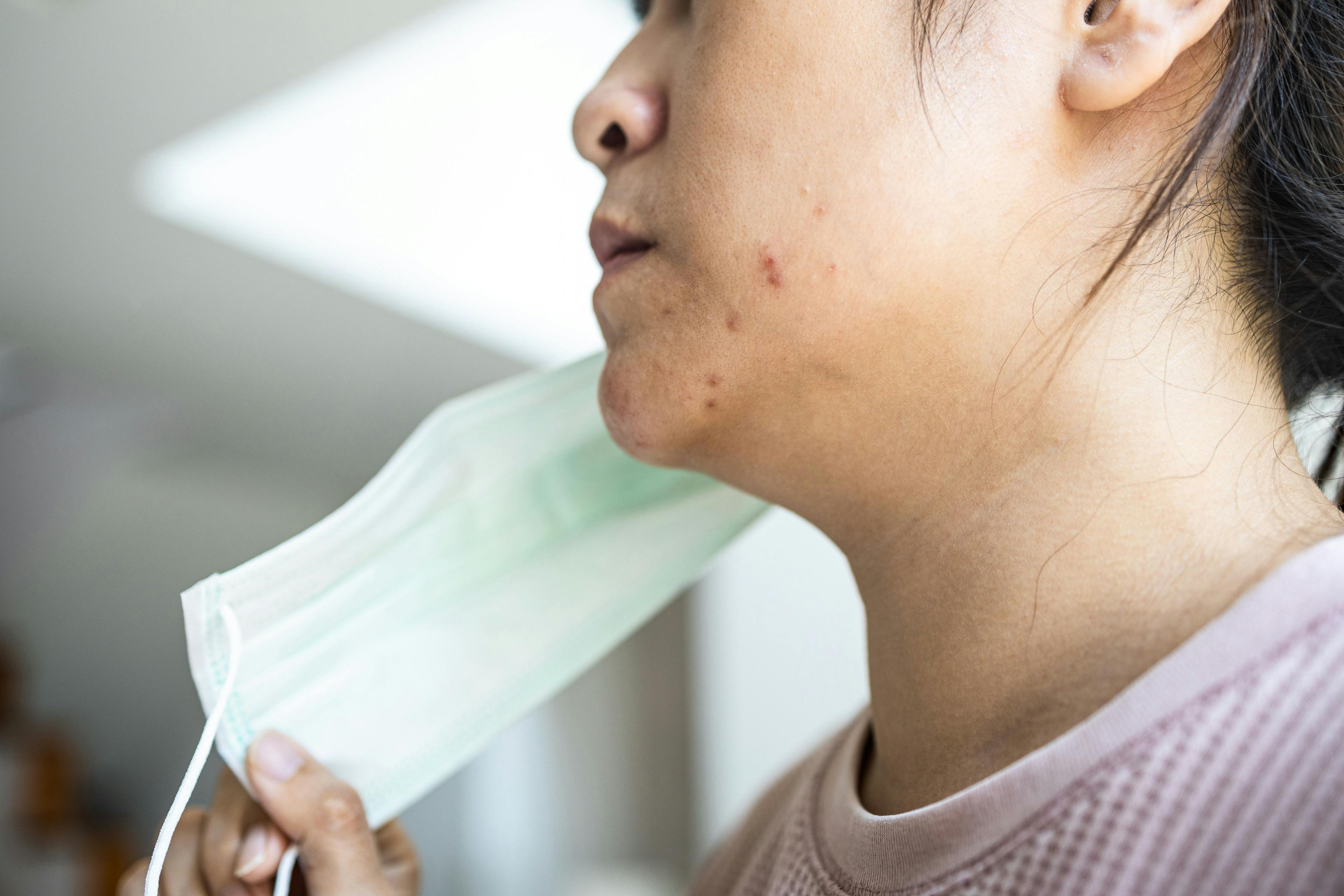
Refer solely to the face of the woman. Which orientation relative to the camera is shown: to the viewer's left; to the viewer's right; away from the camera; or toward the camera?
to the viewer's left

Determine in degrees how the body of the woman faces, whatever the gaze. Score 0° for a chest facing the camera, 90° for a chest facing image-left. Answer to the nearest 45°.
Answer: approximately 90°
